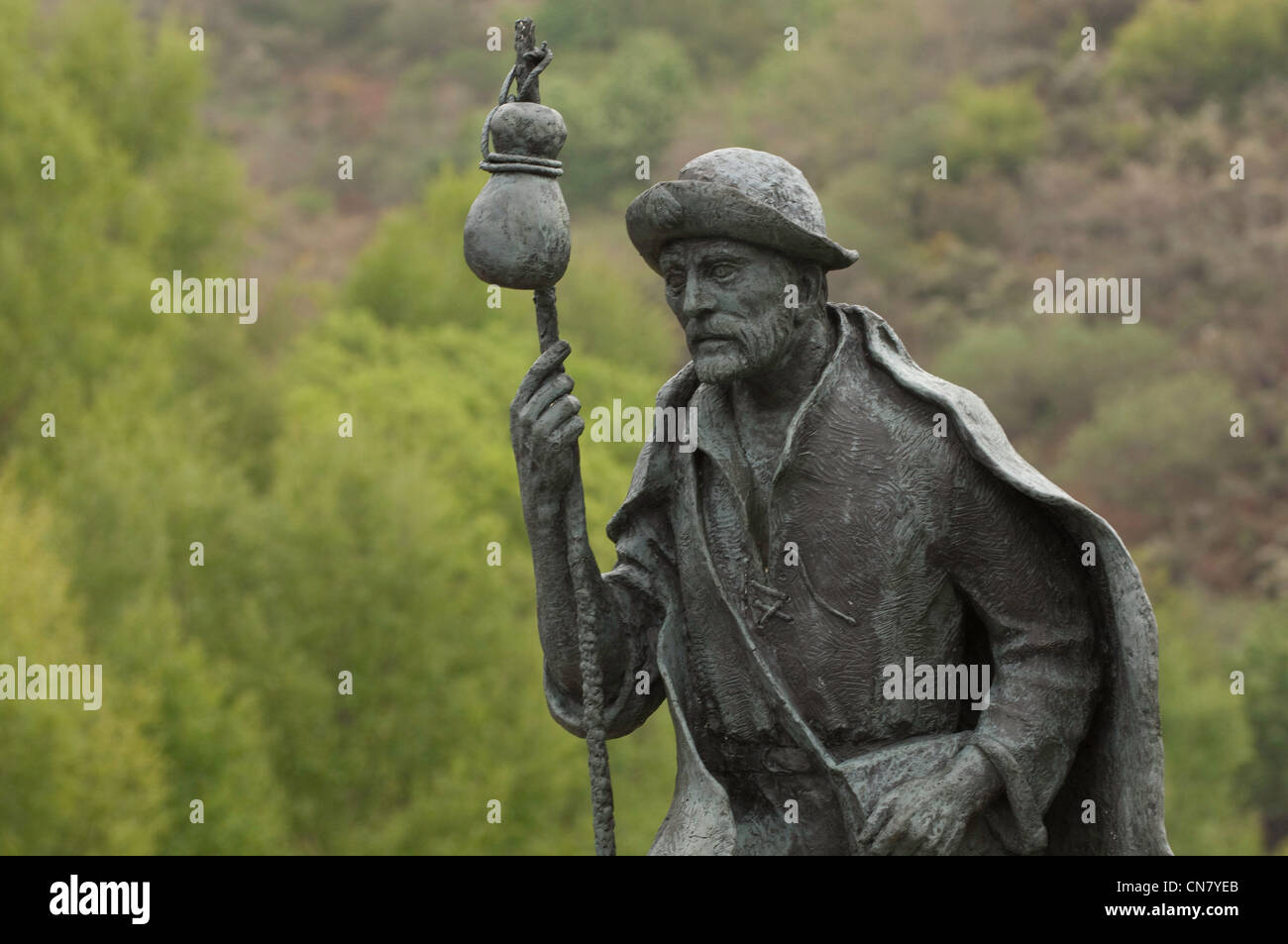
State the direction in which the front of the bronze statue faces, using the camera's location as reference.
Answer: facing the viewer and to the left of the viewer
